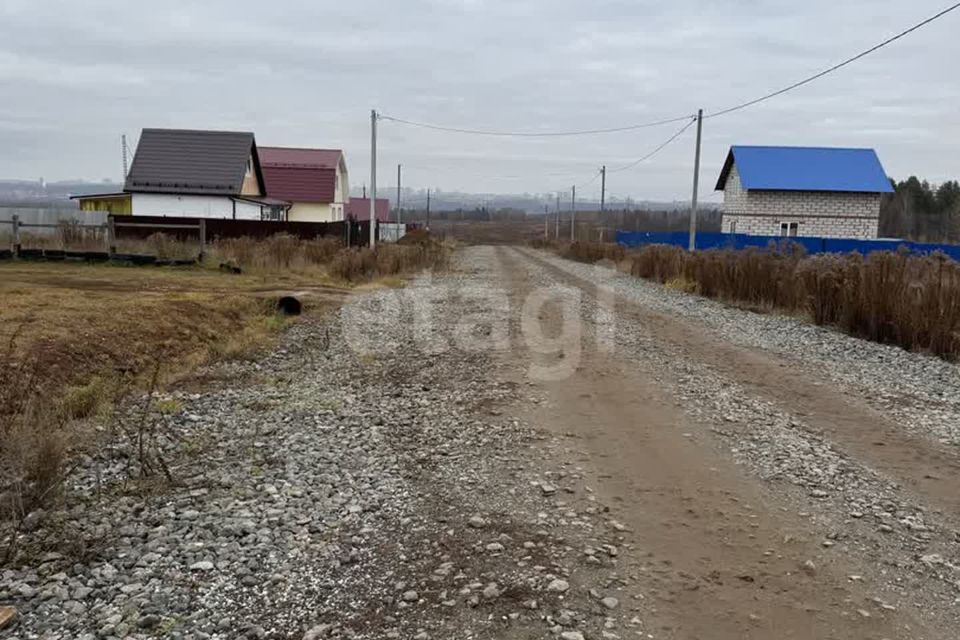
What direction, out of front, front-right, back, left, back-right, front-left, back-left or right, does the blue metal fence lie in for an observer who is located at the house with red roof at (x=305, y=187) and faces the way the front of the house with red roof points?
front-right

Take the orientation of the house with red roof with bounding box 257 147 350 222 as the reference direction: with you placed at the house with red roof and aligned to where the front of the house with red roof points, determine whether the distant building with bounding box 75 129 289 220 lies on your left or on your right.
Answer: on your right

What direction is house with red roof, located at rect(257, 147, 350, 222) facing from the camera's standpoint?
to the viewer's right

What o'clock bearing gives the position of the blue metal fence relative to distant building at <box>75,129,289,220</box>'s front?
The blue metal fence is roughly at 1 o'clock from the distant building.

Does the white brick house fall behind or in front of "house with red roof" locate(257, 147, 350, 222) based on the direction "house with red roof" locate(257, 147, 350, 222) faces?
in front

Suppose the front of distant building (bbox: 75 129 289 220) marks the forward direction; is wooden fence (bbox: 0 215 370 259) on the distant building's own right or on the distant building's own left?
on the distant building's own right

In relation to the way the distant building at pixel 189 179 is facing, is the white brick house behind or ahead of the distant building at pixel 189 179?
ahead

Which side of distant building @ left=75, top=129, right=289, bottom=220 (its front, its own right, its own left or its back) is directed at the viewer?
right
